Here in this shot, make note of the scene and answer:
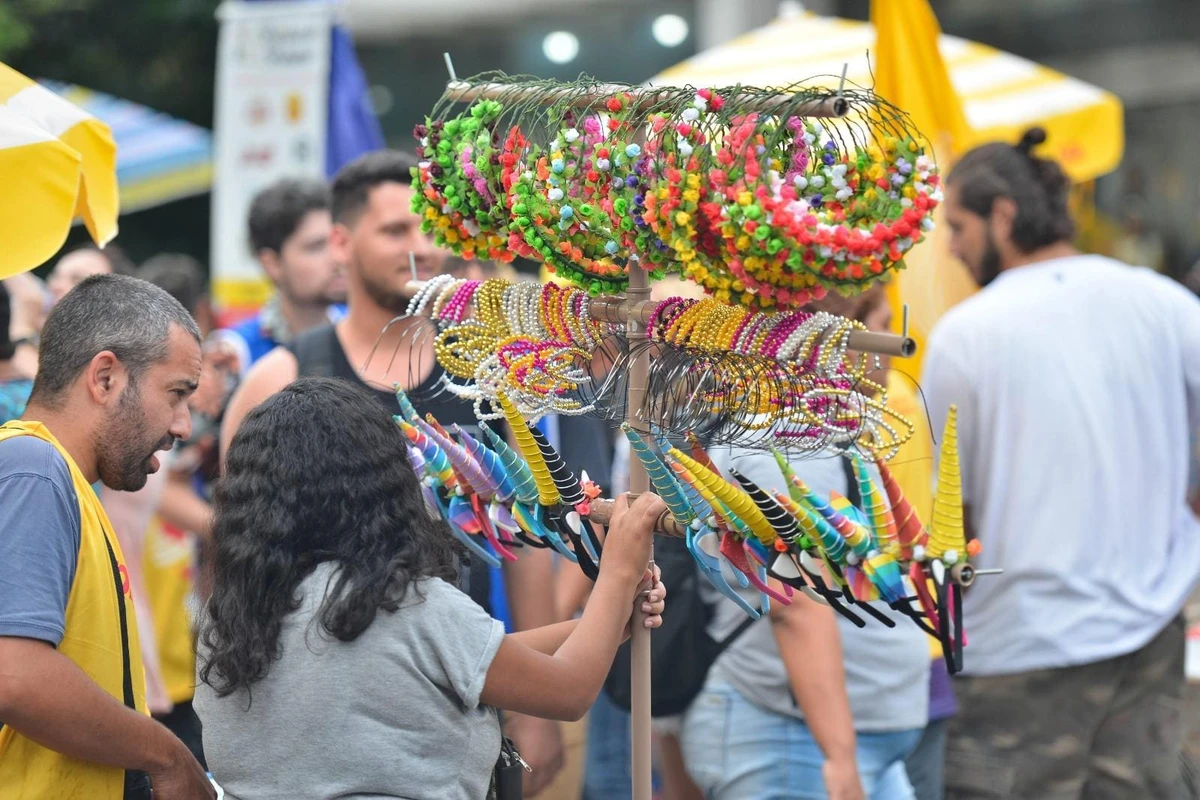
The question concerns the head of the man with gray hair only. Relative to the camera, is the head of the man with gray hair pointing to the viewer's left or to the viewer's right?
to the viewer's right

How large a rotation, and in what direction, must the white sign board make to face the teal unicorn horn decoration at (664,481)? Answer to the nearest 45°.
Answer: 0° — it already faces it

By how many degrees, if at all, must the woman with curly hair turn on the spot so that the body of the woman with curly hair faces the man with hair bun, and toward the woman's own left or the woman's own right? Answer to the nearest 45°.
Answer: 0° — they already face them

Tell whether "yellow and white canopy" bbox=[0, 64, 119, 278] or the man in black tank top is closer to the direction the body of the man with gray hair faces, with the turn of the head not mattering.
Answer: the man in black tank top

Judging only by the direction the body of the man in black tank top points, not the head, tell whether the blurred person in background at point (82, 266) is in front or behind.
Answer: behind

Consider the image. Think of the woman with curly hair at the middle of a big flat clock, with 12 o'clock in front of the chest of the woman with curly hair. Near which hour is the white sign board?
The white sign board is roughly at 10 o'clock from the woman with curly hair.

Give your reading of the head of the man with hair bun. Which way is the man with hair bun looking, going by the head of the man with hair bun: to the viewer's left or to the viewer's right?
to the viewer's left
